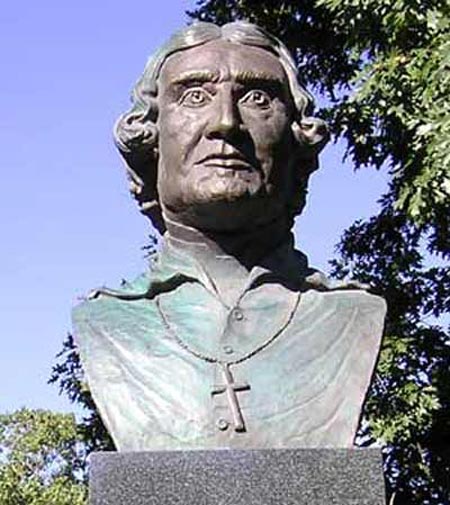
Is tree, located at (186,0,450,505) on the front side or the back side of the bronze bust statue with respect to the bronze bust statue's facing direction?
on the back side

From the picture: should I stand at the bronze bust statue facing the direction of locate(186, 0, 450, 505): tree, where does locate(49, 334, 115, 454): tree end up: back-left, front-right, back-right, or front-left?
front-left

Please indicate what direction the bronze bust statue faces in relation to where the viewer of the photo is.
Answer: facing the viewer

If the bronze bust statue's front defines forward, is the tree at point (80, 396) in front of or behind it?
behind

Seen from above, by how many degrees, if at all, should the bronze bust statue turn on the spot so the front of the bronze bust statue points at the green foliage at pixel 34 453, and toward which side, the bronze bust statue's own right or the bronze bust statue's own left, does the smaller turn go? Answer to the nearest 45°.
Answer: approximately 180°
